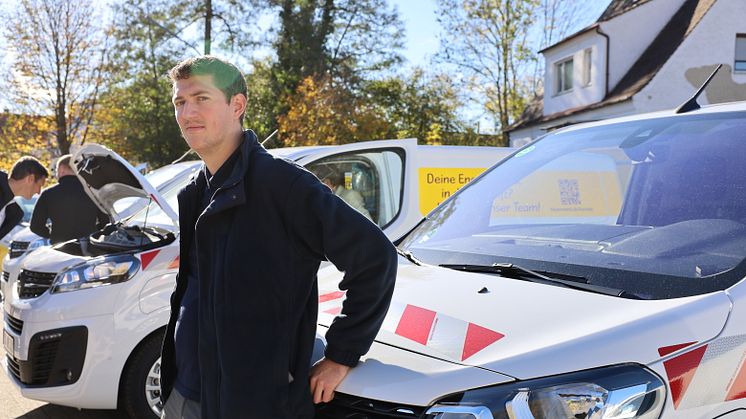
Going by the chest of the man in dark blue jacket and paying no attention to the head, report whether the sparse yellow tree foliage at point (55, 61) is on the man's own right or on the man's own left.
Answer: on the man's own right

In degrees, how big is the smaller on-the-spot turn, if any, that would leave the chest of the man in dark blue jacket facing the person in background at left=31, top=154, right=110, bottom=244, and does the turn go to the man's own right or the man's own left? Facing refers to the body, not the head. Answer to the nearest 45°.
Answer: approximately 90° to the man's own right

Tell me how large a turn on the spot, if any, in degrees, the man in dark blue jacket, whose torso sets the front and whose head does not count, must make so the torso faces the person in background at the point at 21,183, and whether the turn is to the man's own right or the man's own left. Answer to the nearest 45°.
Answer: approximately 90° to the man's own right

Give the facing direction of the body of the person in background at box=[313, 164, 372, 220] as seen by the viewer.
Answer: to the viewer's left

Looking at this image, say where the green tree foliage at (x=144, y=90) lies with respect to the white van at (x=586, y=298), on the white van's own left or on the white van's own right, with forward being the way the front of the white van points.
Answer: on the white van's own right

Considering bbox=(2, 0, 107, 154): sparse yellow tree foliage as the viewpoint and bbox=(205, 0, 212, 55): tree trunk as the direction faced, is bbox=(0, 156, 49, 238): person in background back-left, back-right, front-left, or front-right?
back-right

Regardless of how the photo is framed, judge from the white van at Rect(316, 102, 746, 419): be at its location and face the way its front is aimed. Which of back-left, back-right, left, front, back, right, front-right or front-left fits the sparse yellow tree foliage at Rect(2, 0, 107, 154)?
right

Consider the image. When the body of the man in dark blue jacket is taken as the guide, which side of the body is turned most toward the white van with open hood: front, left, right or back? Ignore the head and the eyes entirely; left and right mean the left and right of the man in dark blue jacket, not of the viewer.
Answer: right

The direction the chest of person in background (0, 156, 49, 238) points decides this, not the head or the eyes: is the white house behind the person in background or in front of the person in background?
in front

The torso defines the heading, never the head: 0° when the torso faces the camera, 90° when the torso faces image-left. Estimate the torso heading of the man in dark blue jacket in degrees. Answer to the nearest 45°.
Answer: approximately 45°

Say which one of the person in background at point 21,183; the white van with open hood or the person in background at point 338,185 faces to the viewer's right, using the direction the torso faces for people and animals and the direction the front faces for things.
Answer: the person in background at point 21,183

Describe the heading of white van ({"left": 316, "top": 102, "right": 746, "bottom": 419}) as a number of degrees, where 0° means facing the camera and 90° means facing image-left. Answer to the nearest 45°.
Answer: approximately 45°
